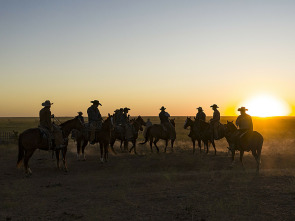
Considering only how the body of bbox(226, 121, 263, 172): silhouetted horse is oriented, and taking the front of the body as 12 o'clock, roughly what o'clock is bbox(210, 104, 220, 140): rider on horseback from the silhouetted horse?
The rider on horseback is roughly at 1 o'clock from the silhouetted horse.

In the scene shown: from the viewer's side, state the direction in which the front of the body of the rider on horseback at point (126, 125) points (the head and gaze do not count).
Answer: to the viewer's right

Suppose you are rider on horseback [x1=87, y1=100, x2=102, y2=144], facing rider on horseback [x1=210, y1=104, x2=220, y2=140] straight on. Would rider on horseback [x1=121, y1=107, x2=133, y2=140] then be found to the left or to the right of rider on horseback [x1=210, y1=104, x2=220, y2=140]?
left

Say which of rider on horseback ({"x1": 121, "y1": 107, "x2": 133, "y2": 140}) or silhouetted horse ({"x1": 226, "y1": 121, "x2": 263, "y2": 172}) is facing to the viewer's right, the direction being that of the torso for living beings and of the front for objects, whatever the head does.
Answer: the rider on horseback

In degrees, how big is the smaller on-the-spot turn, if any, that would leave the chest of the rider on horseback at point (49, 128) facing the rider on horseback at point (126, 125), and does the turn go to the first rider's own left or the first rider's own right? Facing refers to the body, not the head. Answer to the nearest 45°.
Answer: approximately 45° to the first rider's own left

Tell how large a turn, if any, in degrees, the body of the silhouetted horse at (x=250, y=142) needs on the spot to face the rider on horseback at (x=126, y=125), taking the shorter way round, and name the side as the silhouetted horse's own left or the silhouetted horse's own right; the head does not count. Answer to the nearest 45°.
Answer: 0° — it already faces them

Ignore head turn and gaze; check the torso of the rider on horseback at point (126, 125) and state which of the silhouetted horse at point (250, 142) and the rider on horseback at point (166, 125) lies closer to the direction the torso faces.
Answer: the rider on horseback

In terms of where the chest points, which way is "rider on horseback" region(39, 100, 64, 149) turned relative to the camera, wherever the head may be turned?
to the viewer's right

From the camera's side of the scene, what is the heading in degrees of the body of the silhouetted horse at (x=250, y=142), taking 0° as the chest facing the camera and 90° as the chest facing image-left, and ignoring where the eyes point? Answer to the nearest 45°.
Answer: approximately 135°

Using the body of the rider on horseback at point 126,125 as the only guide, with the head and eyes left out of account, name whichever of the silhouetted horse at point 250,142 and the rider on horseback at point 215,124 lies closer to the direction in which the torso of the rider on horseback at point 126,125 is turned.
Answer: the rider on horseback

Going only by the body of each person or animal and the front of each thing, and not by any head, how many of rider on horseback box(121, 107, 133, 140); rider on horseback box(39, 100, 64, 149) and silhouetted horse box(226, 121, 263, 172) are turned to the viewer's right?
2

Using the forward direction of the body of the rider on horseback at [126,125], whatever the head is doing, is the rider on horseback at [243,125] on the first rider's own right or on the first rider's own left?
on the first rider's own right
